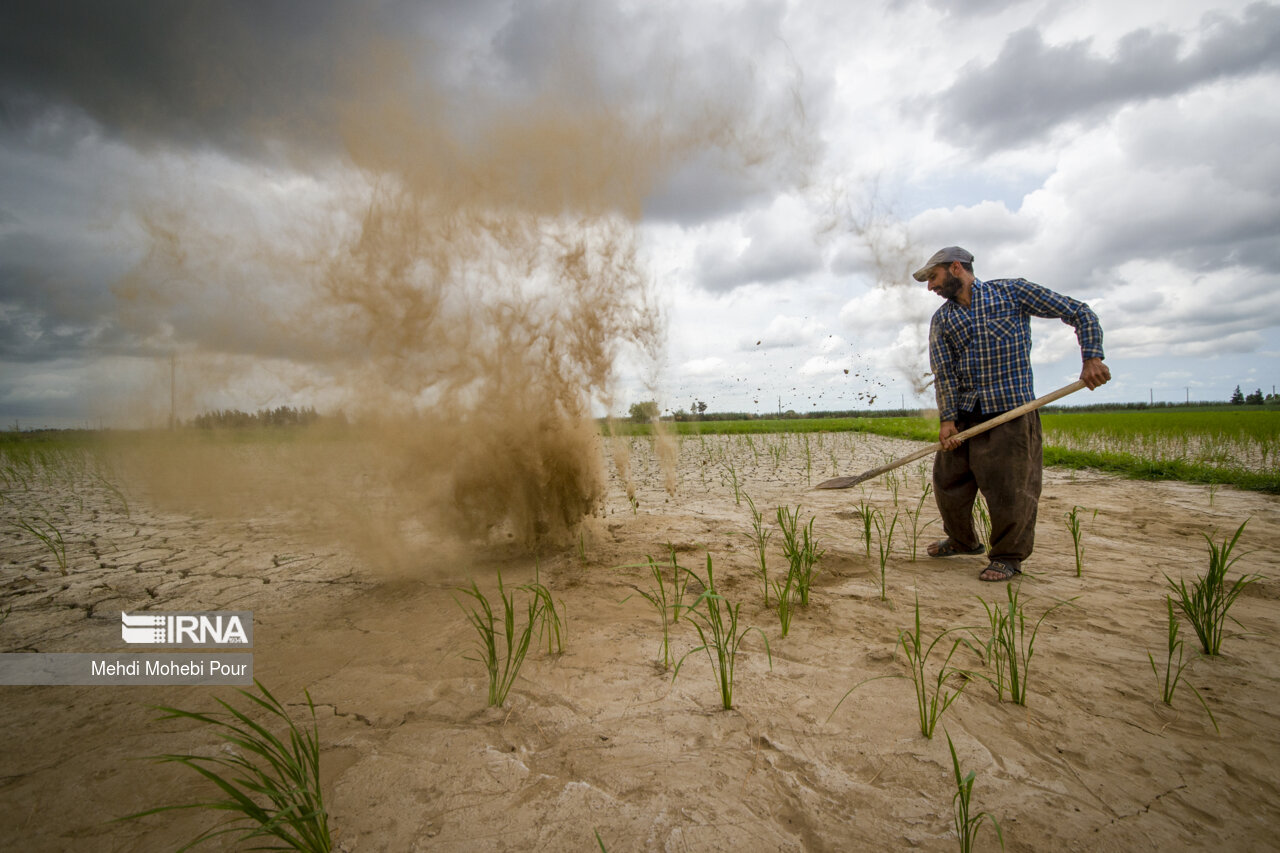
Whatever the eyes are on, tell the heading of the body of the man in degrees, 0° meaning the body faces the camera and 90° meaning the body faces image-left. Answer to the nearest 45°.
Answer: approximately 45°

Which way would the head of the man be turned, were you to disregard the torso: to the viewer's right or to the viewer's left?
to the viewer's left

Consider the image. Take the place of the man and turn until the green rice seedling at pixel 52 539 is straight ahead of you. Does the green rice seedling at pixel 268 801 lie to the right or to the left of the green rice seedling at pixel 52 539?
left

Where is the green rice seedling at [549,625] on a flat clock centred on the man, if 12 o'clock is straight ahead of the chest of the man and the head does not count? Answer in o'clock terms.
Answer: The green rice seedling is roughly at 12 o'clock from the man.

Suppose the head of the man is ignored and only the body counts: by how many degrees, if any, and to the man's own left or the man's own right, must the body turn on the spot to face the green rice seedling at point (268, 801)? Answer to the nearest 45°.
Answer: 0° — they already face it

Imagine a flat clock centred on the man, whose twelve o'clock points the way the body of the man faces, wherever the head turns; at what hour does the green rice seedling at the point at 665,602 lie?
The green rice seedling is roughly at 12 o'clock from the man.
